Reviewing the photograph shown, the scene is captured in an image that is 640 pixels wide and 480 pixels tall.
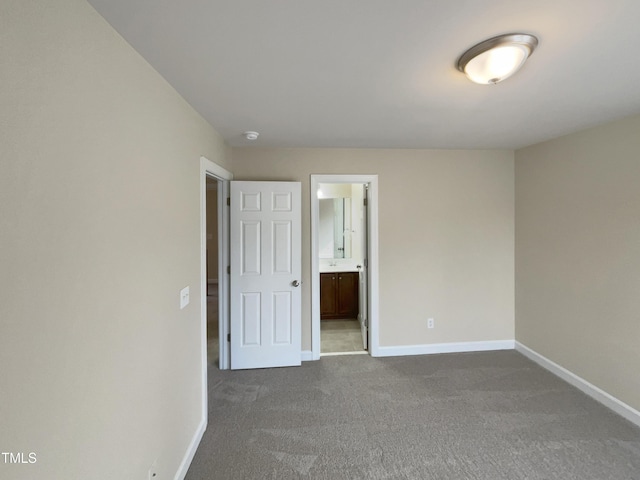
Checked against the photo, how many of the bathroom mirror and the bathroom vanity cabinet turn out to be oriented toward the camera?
2

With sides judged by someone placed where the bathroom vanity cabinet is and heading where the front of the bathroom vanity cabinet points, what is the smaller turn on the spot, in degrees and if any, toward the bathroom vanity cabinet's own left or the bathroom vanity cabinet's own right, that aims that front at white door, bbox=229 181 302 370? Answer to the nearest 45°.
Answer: approximately 45° to the bathroom vanity cabinet's own right

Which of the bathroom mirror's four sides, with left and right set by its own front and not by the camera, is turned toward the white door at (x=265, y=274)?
front

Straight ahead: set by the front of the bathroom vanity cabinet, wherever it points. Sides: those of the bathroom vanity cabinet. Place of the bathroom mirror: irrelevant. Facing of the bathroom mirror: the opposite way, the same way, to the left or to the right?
the same way

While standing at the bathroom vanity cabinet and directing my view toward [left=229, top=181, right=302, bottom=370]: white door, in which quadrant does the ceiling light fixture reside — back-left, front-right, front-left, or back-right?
front-left

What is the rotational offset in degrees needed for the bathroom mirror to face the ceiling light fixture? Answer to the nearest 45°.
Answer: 0° — it already faces it

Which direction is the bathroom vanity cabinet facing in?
toward the camera

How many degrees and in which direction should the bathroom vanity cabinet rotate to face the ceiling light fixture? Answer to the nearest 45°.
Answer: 0° — it already faces it
